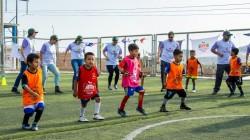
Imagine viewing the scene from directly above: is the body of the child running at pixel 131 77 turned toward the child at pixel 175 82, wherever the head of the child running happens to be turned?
no

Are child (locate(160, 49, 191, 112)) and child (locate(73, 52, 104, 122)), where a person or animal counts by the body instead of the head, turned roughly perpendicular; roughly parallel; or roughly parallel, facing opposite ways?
roughly parallel

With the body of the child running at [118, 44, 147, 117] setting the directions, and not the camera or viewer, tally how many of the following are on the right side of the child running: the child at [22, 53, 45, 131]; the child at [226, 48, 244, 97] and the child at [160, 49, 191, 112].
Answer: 1

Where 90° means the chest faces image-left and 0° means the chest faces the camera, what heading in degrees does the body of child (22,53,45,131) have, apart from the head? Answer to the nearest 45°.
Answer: approximately 315°

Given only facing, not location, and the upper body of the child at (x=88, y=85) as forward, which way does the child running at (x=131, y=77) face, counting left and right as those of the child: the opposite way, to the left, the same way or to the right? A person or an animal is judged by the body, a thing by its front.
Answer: the same way

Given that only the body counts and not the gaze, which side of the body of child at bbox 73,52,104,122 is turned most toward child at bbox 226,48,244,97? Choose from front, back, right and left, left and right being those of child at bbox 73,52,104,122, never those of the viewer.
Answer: left

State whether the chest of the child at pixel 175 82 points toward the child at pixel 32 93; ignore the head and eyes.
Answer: no
